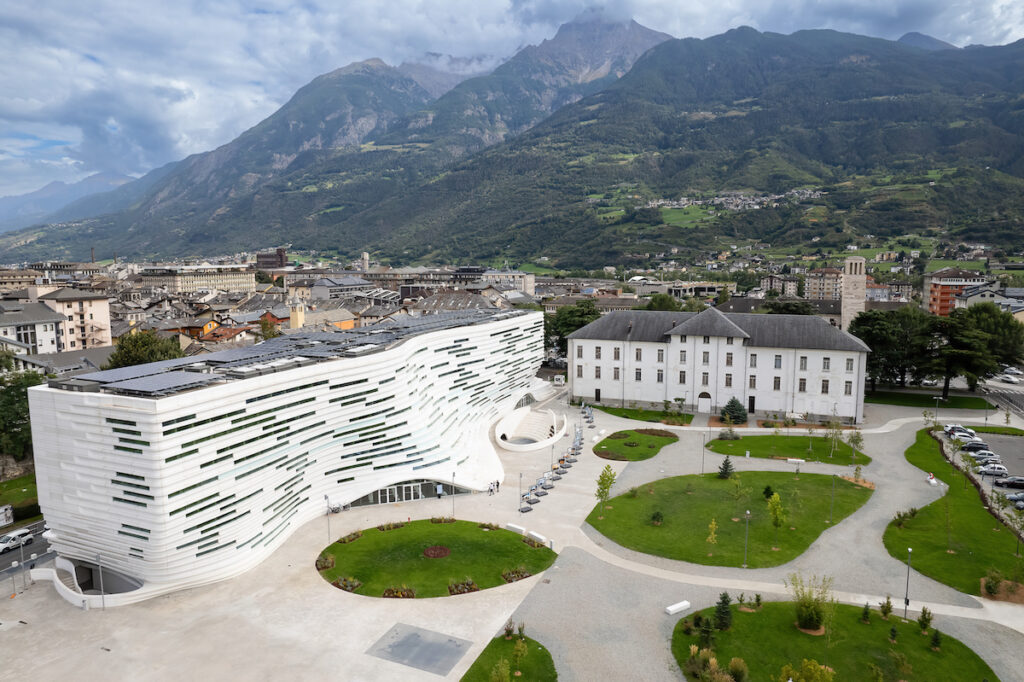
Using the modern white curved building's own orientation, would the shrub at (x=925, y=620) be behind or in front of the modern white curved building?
in front

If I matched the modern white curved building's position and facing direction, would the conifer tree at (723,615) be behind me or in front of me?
in front

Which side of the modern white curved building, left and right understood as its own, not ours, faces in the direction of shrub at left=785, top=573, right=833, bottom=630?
front

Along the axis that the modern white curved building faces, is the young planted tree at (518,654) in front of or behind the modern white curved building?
in front

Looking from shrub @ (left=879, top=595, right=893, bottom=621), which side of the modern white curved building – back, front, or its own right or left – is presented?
front

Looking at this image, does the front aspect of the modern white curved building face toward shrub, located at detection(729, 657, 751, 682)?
yes

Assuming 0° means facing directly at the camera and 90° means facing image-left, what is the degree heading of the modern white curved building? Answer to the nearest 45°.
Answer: approximately 315°
